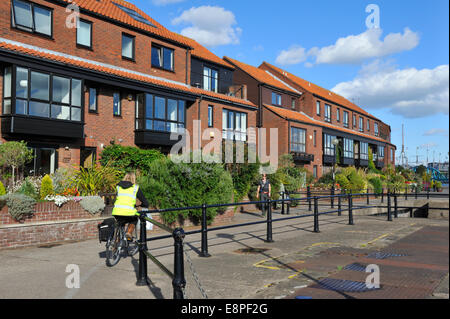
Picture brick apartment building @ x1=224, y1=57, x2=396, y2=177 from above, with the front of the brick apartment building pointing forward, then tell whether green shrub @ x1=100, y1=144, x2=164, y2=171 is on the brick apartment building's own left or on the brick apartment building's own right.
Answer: on the brick apartment building's own right

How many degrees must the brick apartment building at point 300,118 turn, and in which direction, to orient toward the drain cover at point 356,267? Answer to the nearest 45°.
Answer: approximately 45° to its right

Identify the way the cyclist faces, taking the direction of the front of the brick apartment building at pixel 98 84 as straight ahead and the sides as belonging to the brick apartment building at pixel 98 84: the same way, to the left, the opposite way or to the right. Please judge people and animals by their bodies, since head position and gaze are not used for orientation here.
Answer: to the left

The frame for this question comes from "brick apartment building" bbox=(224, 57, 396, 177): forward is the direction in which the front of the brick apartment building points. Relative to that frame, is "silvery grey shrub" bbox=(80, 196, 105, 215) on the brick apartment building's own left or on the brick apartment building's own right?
on the brick apartment building's own right

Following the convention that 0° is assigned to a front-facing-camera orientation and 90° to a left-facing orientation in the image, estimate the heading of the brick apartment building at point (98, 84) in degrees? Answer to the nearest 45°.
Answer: approximately 315°

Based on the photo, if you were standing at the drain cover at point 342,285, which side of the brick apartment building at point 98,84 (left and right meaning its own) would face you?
front

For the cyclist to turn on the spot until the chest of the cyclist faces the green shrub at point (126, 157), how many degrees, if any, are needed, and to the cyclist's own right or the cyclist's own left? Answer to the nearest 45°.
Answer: approximately 45° to the cyclist's own left

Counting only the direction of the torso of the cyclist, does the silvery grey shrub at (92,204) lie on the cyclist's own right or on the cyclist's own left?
on the cyclist's own left

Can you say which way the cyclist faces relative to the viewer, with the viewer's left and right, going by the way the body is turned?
facing away from the viewer and to the right of the viewer

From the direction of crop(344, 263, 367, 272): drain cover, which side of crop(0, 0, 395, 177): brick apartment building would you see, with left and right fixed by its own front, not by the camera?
front

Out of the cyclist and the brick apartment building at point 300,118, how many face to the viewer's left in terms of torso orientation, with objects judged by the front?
0

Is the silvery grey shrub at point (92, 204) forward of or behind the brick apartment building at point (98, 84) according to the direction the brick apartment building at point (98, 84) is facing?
forward

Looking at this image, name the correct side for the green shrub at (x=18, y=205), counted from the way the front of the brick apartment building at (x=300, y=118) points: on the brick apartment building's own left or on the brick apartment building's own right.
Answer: on the brick apartment building's own right
